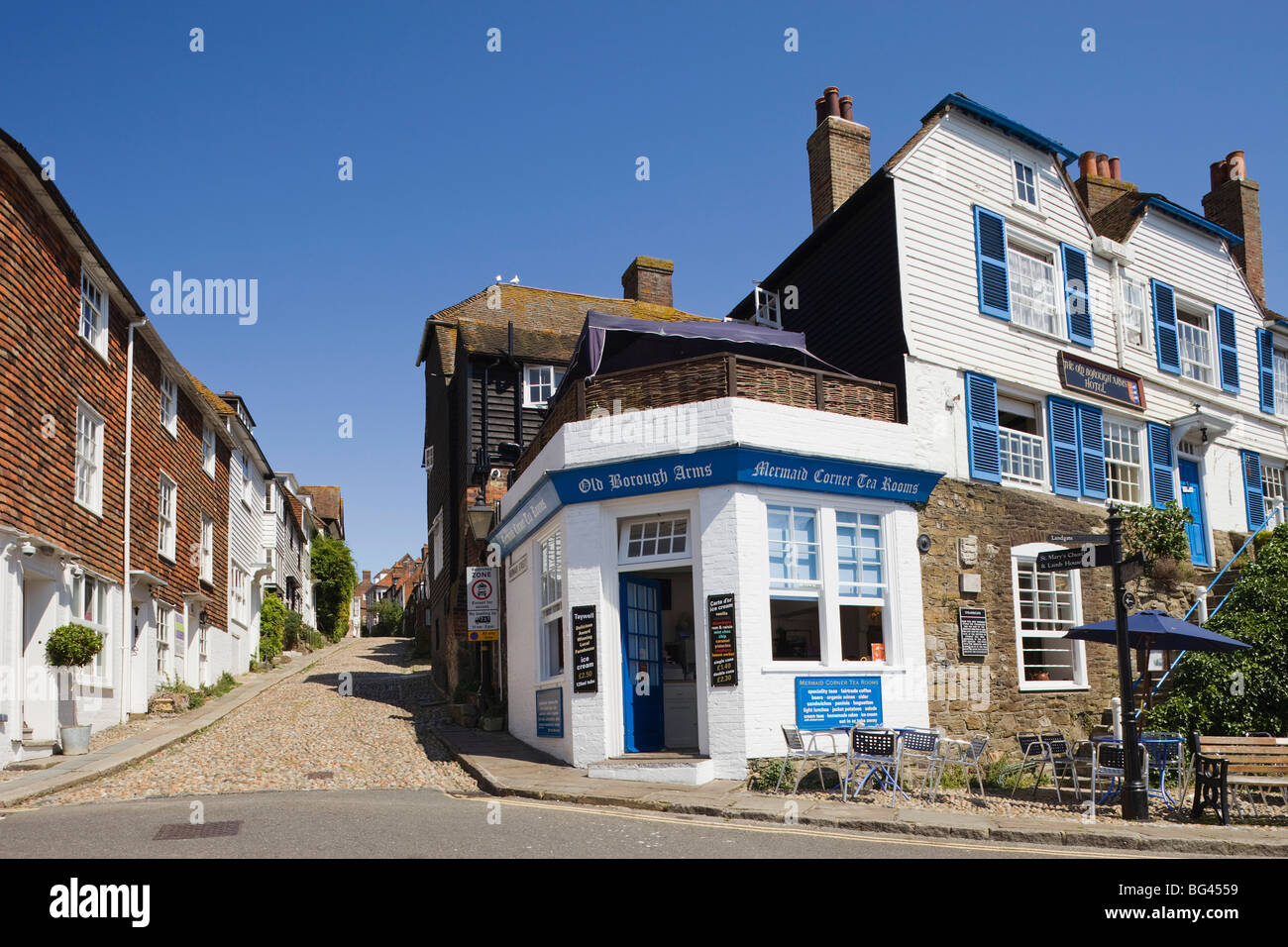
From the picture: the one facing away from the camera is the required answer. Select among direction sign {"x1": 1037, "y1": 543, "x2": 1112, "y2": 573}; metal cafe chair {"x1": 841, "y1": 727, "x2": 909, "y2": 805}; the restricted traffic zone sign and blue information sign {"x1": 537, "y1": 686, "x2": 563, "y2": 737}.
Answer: the metal cafe chair

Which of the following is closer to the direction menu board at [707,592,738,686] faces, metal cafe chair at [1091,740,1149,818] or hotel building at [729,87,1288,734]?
the metal cafe chair

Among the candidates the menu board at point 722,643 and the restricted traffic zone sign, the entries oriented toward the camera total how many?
2

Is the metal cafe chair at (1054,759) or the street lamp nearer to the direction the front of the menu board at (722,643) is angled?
the metal cafe chair

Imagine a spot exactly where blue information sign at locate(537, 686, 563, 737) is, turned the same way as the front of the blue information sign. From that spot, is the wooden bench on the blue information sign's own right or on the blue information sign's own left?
on the blue information sign's own left

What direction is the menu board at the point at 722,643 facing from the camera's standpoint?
toward the camera

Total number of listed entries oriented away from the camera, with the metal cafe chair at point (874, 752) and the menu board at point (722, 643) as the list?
1

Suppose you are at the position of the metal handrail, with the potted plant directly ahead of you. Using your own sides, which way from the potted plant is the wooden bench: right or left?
left

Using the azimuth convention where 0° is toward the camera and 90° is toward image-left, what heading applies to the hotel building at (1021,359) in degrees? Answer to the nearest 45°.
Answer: approximately 315°

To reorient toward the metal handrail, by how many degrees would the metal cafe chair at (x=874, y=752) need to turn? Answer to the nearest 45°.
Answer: approximately 45° to its right

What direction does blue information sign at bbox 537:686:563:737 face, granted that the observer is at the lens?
facing the viewer and to the left of the viewer

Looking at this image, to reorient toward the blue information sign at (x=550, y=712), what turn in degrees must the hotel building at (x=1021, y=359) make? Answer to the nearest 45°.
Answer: approximately 90° to its right

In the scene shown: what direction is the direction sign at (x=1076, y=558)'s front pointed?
toward the camera
